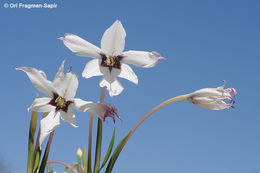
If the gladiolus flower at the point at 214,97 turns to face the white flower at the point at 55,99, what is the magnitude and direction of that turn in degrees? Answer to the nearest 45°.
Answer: approximately 135° to its right

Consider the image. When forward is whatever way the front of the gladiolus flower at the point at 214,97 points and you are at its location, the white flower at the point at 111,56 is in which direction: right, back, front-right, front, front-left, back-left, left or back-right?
back-right

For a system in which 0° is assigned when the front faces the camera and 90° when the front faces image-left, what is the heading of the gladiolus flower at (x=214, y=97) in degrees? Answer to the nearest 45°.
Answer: approximately 270°
